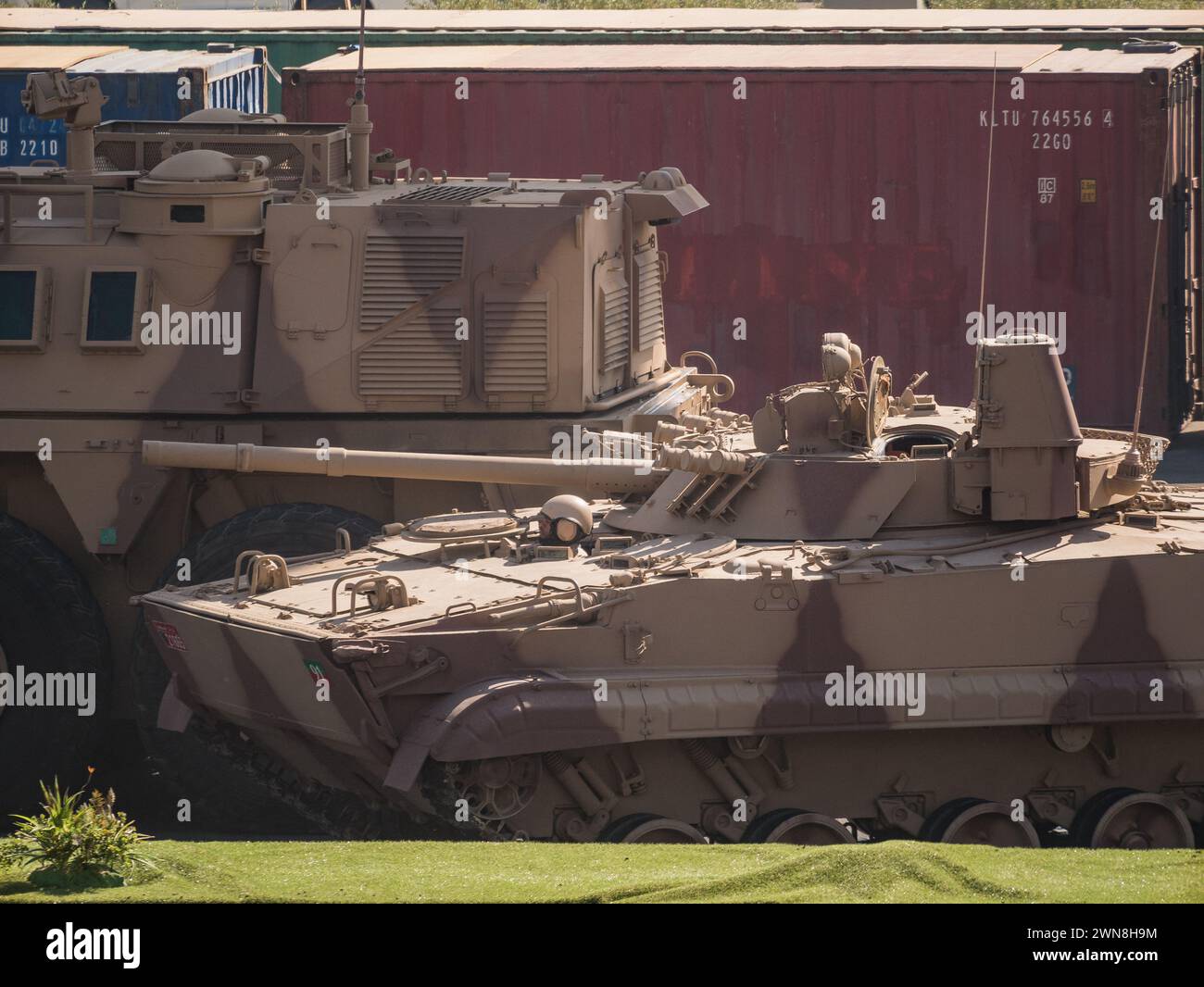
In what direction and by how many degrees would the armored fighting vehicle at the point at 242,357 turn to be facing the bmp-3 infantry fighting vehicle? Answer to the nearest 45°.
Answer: approximately 135° to its left

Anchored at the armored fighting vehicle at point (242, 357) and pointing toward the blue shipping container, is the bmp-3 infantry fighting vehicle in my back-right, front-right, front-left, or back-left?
back-right

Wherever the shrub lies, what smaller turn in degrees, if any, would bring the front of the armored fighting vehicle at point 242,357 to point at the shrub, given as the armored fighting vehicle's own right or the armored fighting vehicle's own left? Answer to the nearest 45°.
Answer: approximately 90° to the armored fighting vehicle's own left

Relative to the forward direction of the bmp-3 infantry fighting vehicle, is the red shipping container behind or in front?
behind

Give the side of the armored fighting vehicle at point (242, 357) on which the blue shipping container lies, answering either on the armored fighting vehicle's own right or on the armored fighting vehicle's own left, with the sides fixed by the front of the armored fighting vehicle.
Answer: on the armored fighting vehicle's own right

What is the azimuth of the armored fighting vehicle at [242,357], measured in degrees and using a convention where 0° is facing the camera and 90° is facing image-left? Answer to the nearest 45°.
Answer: approximately 90°

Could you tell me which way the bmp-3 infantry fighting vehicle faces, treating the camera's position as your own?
facing the viewer and to the left of the viewer

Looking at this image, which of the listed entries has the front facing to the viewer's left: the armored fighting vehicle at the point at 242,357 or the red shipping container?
the armored fighting vehicle

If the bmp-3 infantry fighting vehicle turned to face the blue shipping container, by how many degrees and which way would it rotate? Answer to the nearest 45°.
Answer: approximately 90° to its right

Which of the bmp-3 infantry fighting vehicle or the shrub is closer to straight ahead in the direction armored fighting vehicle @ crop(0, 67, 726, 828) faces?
the shrub

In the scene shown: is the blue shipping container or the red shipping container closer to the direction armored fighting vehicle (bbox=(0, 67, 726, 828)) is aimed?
the blue shipping container

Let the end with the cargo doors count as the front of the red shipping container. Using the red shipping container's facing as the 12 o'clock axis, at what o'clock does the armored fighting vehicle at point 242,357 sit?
The armored fighting vehicle is roughly at 4 o'clock from the red shipping container.

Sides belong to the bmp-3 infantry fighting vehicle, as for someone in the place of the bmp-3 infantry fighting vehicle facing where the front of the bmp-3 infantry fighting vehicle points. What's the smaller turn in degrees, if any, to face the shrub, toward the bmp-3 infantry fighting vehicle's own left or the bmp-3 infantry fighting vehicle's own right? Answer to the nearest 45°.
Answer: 0° — it already faces it
